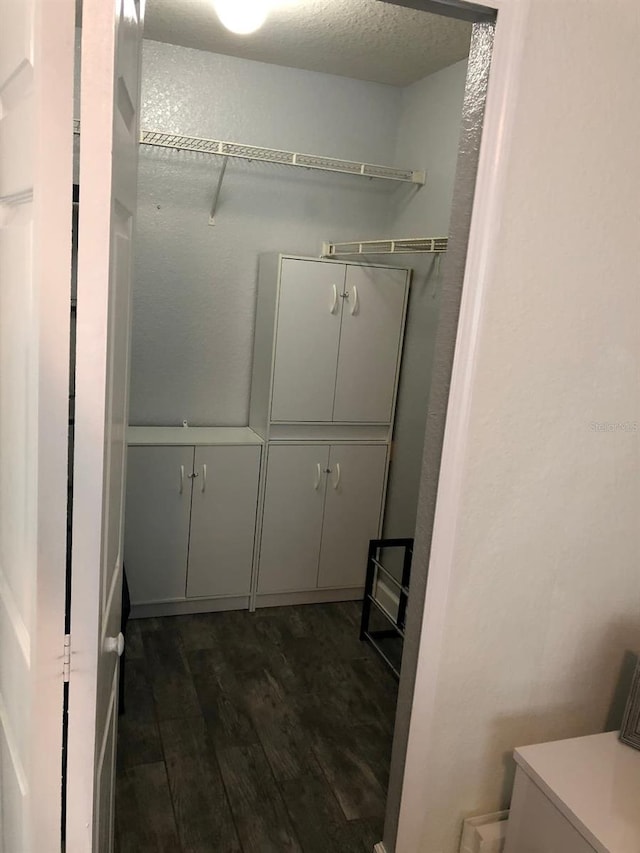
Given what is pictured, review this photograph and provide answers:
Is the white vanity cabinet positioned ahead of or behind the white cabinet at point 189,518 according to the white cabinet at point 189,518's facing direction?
ahead

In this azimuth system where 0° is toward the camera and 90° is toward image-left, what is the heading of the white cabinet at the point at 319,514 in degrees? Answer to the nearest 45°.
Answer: approximately 0°

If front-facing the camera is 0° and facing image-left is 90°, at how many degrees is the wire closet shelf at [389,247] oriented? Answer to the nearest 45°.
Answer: approximately 45°

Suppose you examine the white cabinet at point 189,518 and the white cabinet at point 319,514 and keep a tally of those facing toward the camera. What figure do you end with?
2

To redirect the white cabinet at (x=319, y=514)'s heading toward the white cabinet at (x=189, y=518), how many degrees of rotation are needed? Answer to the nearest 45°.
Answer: approximately 90° to its right

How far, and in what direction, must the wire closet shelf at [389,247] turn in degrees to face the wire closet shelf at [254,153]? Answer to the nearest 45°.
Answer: approximately 45° to its right
